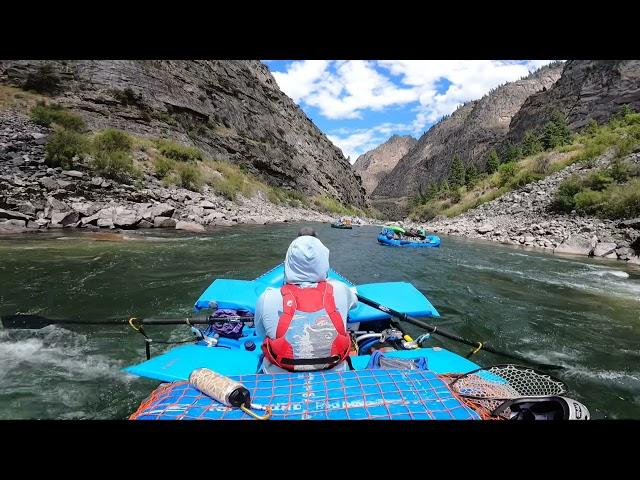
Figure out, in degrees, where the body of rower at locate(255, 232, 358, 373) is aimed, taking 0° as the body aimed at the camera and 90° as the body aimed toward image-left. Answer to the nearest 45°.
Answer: approximately 180°

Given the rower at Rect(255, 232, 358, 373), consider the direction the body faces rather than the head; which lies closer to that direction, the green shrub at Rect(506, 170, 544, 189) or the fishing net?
the green shrub

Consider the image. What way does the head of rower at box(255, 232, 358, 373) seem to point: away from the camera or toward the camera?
away from the camera

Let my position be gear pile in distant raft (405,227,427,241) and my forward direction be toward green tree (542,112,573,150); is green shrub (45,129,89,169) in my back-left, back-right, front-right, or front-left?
back-left

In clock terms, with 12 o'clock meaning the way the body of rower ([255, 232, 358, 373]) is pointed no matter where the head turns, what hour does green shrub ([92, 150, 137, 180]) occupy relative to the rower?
The green shrub is roughly at 11 o'clock from the rower.

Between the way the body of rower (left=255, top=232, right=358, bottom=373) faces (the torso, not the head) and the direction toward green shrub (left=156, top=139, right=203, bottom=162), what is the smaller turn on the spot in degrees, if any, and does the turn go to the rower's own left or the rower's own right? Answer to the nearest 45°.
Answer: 0° — they already face it

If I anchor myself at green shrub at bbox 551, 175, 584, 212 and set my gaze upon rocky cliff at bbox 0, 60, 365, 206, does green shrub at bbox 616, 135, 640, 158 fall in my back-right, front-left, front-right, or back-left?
back-right
